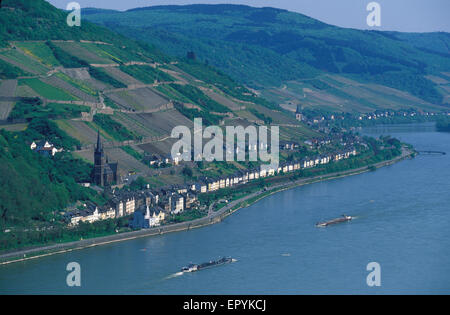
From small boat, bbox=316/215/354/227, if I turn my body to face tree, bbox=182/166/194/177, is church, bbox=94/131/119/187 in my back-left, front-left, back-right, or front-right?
front-left

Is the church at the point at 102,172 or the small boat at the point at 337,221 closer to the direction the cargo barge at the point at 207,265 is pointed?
the small boat

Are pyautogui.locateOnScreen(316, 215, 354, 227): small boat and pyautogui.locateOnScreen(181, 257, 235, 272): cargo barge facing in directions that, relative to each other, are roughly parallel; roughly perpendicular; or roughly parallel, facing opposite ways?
roughly parallel, facing opposite ways

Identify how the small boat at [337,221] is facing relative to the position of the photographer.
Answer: facing the viewer and to the left of the viewer

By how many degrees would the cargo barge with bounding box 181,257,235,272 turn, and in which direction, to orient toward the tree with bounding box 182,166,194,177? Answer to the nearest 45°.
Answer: approximately 45° to its left

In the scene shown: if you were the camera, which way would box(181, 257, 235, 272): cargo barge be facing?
facing away from the viewer and to the right of the viewer

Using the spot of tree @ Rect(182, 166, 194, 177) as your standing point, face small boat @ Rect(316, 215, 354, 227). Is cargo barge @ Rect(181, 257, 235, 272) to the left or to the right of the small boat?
right

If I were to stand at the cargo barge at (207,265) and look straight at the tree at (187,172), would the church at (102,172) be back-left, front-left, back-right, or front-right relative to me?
front-left

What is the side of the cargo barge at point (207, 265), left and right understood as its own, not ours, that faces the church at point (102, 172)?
left

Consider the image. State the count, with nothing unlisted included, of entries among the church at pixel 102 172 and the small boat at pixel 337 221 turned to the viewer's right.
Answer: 0

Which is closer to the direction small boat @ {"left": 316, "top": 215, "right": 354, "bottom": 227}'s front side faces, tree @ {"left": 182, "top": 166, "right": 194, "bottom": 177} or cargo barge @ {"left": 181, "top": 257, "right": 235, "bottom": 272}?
the cargo barge

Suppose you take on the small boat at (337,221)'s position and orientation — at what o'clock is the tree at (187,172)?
The tree is roughly at 3 o'clock from the small boat.
